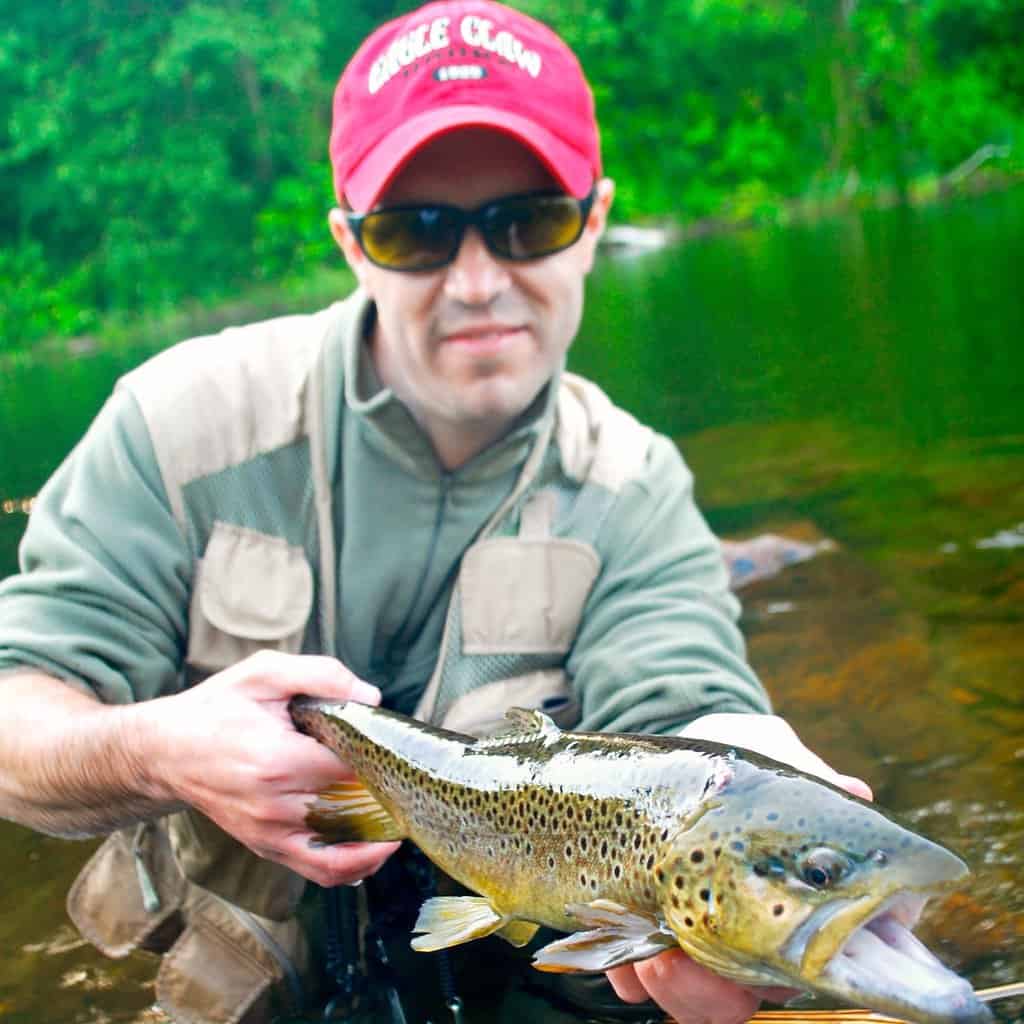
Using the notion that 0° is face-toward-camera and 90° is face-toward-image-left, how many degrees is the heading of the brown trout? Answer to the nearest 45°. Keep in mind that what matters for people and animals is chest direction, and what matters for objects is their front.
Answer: approximately 315°
